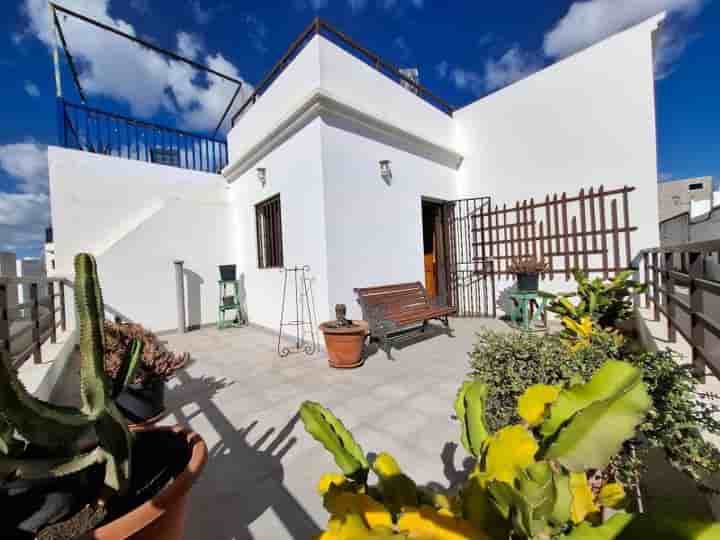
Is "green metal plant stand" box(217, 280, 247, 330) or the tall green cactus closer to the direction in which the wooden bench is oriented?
the tall green cactus

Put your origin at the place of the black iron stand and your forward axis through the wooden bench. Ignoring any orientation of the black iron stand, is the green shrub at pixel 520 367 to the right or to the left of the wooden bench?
right

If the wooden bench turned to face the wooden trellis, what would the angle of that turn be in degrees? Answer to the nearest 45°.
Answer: approximately 90° to its left

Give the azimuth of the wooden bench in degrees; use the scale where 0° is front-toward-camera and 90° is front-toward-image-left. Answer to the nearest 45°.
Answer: approximately 315°

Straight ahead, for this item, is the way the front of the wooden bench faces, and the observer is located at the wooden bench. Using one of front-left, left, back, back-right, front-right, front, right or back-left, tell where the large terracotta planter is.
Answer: front-right

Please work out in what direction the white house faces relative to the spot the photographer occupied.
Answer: facing the viewer and to the right of the viewer

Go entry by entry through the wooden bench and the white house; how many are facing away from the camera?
0

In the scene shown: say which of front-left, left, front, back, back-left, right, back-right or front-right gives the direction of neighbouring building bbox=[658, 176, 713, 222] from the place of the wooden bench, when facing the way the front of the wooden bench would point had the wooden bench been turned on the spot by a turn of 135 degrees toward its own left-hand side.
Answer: front-right

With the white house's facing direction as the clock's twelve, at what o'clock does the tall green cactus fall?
The tall green cactus is roughly at 2 o'clock from the white house.
